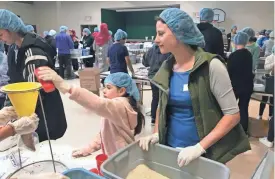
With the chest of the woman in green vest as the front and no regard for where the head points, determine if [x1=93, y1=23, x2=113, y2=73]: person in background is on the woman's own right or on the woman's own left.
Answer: on the woman's own right

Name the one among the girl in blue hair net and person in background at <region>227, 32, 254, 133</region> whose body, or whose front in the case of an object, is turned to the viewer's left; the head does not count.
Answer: the girl in blue hair net

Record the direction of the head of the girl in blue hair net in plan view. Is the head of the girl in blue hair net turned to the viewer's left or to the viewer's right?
to the viewer's left

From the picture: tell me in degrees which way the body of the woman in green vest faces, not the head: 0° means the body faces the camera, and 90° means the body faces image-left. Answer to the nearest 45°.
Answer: approximately 45°

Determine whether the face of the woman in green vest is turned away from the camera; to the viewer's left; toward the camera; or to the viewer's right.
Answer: to the viewer's left

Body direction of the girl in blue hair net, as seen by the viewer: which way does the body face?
to the viewer's left

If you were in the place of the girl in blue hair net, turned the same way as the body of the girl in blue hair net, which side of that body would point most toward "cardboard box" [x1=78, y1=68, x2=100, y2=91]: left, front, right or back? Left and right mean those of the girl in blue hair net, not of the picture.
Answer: right

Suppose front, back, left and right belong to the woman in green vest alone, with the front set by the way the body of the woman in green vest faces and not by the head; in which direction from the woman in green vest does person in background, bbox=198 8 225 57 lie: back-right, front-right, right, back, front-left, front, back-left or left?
back-right
